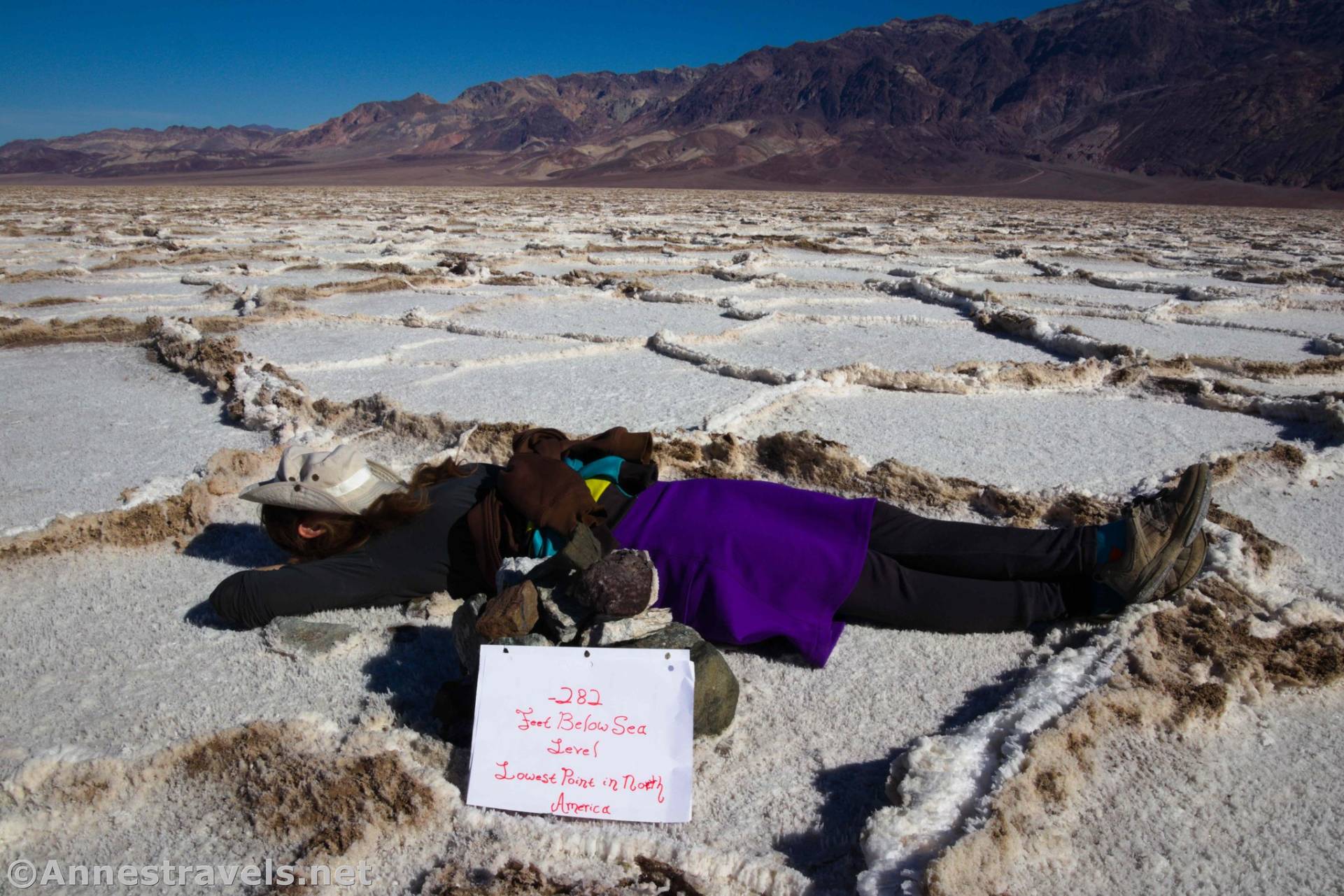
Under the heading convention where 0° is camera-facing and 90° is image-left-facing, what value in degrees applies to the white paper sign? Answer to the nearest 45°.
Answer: approximately 0°

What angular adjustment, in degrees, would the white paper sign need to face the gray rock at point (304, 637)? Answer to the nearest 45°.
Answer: approximately 135° to its right
